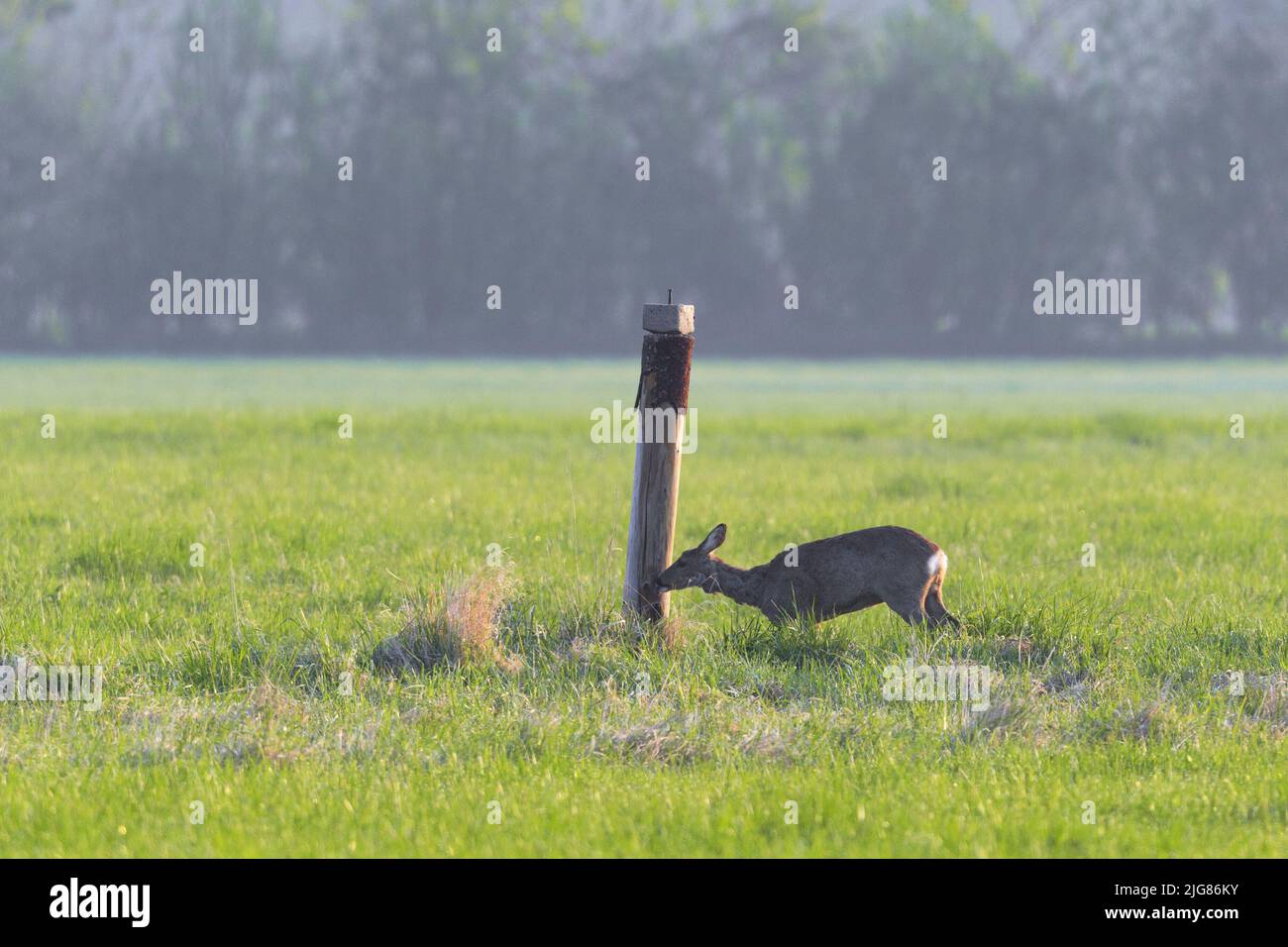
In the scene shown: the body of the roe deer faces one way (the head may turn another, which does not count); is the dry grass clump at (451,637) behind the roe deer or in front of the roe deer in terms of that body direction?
in front

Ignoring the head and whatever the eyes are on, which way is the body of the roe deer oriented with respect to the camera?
to the viewer's left

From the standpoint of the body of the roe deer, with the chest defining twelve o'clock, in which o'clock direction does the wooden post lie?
The wooden post is roughly at 12 o'clock from the roe deer.
